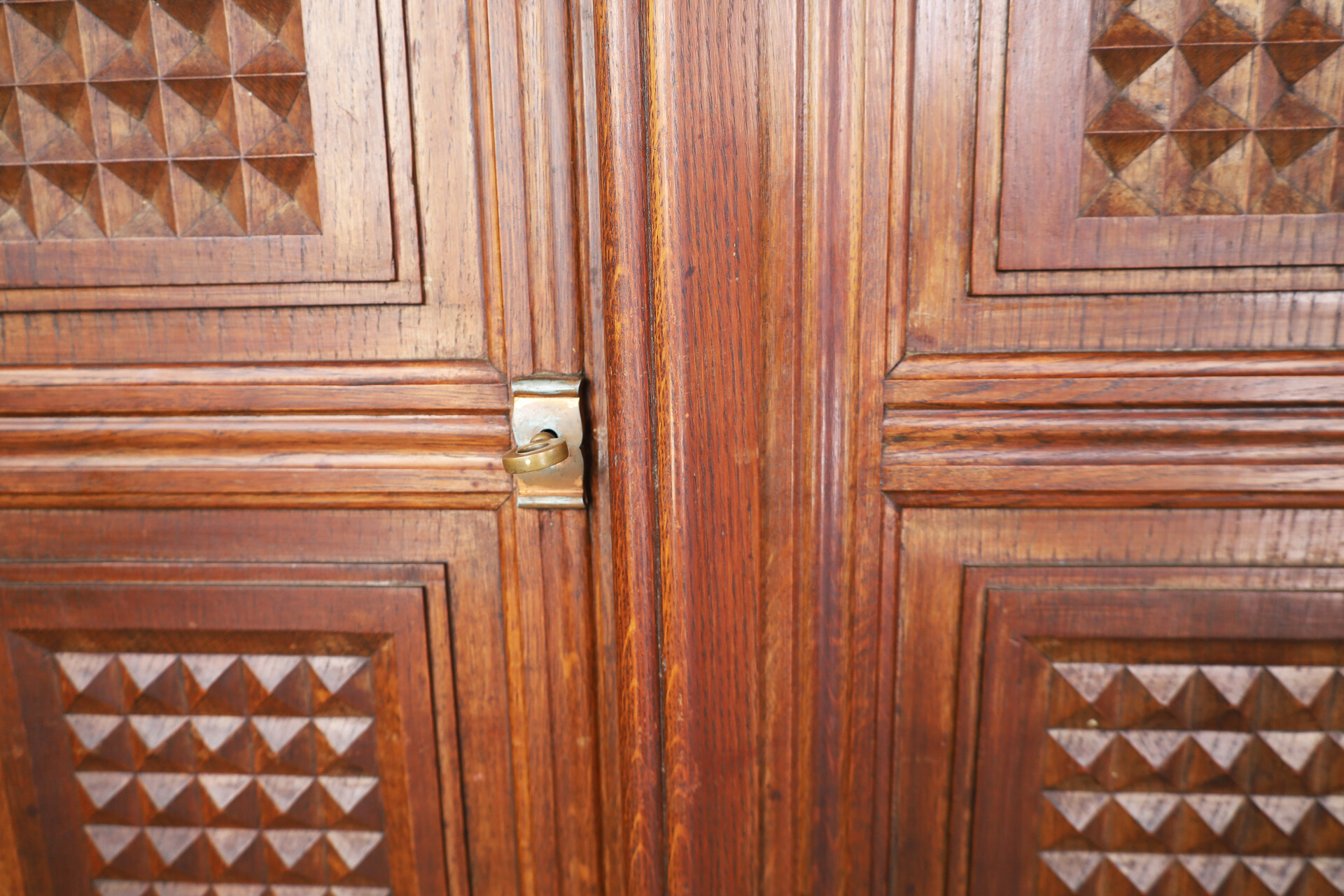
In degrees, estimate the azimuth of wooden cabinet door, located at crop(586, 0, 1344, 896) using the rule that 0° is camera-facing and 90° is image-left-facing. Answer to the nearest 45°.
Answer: approximately 0°
